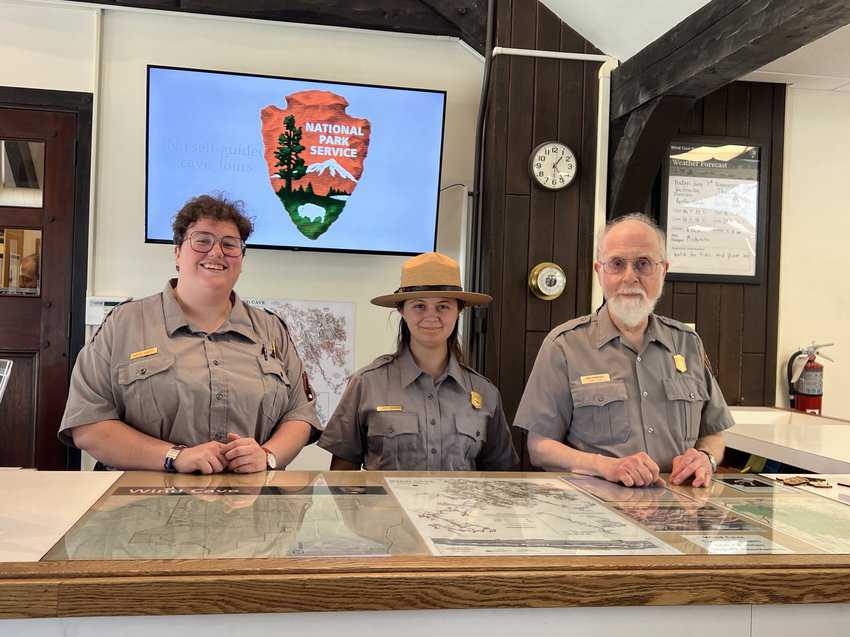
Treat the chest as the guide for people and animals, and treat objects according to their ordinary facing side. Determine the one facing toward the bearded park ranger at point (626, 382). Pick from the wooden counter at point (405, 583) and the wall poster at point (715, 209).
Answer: the wall poster

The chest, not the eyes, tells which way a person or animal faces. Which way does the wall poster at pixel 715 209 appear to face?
toward the camera

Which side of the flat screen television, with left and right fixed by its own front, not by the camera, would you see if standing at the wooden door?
right

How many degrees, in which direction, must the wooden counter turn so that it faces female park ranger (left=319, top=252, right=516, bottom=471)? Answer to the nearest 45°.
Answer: approximately 180°

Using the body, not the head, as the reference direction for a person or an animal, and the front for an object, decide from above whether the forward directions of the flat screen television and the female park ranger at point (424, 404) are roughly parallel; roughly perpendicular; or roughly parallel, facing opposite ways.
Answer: roughly parallel

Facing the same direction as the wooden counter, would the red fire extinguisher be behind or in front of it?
behind

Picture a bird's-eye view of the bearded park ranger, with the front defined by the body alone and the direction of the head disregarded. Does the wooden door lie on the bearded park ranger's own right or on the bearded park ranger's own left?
on the bearded park ranger's own right

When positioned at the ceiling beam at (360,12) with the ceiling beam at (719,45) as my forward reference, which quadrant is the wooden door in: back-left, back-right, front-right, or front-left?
back-right

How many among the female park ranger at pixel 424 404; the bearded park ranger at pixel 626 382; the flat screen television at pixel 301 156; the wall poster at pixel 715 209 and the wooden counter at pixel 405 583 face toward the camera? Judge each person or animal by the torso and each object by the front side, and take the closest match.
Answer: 5

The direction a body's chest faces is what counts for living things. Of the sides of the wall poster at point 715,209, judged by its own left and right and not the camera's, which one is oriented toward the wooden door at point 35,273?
right

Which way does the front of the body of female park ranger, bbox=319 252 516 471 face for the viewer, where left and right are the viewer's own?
facing the viewer

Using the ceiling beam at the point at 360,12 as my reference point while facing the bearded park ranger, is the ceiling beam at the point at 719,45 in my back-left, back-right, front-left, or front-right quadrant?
front-left

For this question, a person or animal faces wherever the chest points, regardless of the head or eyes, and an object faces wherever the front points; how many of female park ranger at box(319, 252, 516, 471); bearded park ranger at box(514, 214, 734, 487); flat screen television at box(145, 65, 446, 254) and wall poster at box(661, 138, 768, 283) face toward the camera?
4
